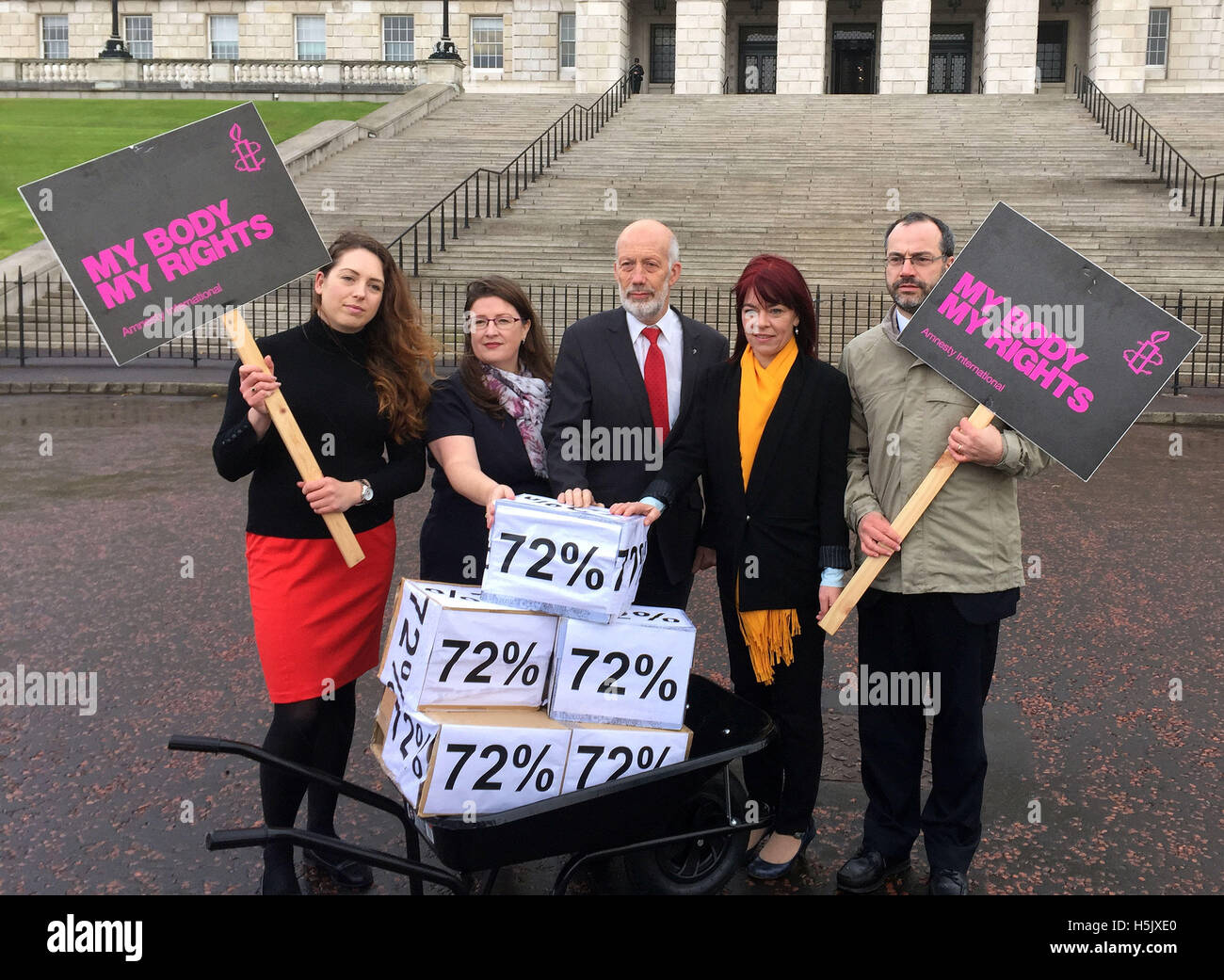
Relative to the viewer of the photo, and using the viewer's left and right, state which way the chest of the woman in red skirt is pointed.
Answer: facing the viewer

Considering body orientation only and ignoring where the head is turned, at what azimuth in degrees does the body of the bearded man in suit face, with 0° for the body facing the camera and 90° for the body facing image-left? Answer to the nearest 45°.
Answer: approximately 0°

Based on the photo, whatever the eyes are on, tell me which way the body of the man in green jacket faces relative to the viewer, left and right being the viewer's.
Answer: facing the viewer and to the left of the viewer

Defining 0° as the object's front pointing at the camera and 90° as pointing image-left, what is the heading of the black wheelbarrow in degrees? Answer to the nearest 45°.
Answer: approximately 270°

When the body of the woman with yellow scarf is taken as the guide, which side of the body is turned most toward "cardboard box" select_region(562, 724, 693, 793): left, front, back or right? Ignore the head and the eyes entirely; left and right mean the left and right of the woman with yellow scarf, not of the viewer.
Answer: front

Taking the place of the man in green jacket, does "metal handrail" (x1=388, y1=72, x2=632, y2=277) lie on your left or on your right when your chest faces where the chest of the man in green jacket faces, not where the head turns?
on your right

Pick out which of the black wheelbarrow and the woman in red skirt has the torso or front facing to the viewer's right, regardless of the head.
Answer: the black wheelbarrow

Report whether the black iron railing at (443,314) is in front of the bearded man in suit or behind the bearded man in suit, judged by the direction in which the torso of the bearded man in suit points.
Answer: behind

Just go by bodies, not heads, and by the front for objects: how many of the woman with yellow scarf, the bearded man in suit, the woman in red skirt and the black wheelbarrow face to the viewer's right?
1
